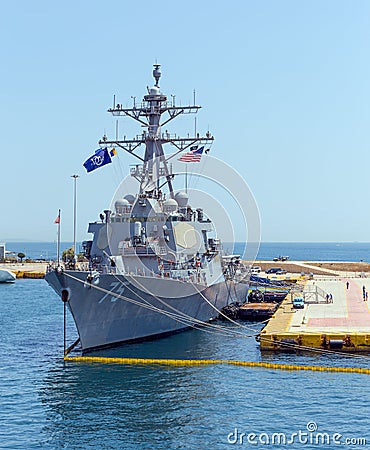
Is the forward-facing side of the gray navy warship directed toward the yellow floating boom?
no
